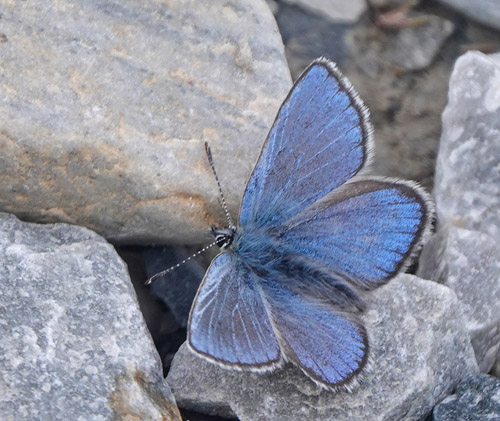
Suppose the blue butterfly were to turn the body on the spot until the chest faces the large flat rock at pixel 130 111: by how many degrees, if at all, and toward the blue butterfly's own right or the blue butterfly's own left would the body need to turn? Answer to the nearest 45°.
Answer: approximately 45° to the blue butterfly's own left

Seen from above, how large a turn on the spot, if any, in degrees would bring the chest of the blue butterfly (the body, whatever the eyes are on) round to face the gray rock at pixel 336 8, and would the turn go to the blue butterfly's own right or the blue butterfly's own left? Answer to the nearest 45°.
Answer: approximately 45° to the blue butterfly's own right

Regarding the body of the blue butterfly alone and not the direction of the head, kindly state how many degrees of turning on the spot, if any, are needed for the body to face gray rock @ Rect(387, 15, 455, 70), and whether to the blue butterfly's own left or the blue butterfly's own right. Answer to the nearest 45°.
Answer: approximately 45° to the blue butterfly's own right

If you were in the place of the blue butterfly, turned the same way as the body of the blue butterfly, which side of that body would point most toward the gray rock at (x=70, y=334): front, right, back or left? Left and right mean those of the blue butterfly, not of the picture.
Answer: left

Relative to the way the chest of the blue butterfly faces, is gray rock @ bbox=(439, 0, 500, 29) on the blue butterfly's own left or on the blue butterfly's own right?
on the blue butterfly's own right

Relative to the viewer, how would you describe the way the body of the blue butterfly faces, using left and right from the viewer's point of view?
facing away from the viewer and to the left of the viewer

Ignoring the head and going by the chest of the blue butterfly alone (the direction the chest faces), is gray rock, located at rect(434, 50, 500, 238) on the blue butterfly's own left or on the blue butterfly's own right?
on the blue butterfly's own right

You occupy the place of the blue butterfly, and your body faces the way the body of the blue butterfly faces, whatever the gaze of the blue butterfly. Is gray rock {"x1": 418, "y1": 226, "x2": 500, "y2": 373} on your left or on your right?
on your right

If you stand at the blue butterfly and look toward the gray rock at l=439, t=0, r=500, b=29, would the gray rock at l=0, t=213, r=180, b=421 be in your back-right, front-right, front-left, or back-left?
back-left
